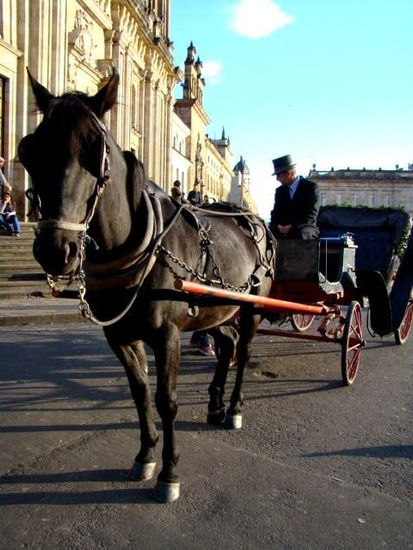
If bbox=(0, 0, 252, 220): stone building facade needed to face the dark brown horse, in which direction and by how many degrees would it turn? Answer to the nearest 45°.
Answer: approximately 45° to its right

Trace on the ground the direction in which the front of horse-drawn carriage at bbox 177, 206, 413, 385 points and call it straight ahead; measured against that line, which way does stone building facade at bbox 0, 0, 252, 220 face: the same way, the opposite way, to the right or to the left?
to the left

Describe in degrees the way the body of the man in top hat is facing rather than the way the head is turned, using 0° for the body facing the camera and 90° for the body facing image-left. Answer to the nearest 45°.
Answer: approximately 45°

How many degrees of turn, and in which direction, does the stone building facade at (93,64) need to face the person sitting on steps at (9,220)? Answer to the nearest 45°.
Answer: approximately 45° to its right

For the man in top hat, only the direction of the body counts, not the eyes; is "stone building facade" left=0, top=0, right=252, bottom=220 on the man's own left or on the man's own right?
on the man's own right

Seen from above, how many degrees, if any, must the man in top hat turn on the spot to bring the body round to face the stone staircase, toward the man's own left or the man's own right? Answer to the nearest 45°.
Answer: approximately 90° to the man's own right

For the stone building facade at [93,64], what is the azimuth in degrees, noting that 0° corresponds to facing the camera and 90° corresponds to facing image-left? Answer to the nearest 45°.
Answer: approximately 315°

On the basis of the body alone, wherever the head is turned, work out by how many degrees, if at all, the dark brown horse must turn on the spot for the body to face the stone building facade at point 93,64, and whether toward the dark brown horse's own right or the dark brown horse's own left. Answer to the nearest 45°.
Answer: approximately 135° to the dark brown horse's own right

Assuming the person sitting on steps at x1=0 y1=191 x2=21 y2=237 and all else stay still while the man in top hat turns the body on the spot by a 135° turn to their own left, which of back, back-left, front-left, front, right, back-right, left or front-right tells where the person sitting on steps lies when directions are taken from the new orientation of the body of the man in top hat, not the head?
back-left

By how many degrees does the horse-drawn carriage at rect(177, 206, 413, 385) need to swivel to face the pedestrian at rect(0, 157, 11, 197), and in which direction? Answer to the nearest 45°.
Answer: approximately 90° to its right

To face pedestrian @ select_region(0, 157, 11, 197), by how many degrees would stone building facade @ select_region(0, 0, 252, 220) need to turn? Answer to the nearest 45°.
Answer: approximately 45° to its right
